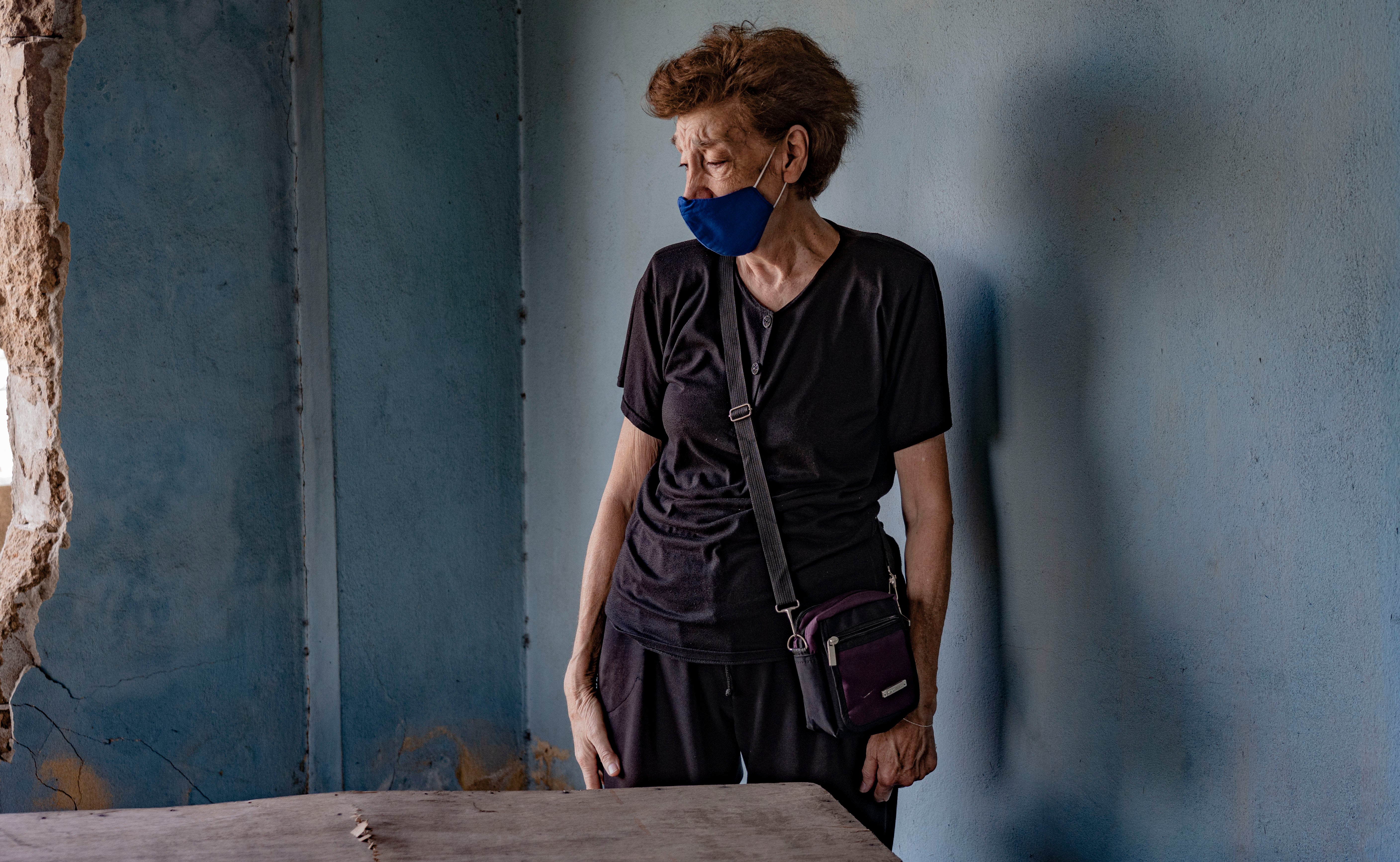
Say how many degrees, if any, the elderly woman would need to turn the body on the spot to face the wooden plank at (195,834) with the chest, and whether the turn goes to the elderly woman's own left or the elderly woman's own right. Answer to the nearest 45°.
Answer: approximately 45° to the elderly woman's own right

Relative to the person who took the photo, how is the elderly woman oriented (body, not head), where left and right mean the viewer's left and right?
facing the viewer
